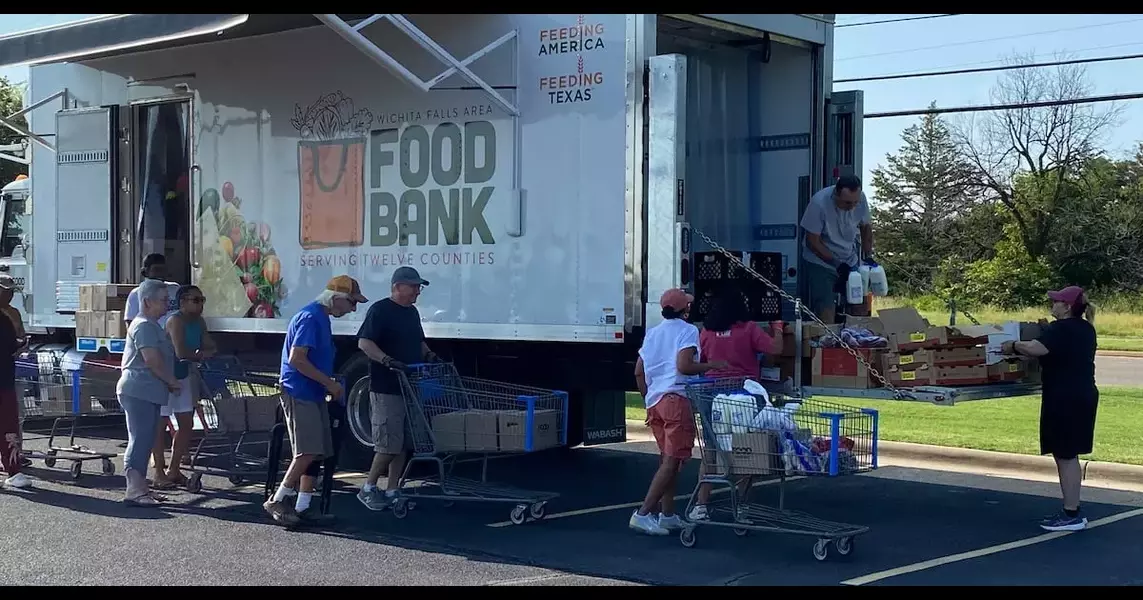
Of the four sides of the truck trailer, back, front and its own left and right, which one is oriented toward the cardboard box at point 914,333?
back

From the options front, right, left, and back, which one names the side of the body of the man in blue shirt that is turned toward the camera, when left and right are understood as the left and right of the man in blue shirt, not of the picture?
right

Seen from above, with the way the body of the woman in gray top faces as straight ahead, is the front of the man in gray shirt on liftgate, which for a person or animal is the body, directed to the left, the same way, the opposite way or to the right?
to the right

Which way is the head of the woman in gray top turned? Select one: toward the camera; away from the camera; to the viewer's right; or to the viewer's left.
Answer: to the viewer's right

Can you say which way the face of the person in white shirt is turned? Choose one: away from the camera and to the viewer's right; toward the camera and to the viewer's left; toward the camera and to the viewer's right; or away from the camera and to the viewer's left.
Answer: away from the camera and to the viewer's right

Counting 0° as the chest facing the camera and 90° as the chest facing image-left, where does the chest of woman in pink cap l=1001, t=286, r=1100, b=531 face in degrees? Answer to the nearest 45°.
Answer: approximately 90°

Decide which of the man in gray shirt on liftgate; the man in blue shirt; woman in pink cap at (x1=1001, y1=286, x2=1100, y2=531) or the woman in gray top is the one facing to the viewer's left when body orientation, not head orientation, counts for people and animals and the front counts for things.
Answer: the woman in pink cap

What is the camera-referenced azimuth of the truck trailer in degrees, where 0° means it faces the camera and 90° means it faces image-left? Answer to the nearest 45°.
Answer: approximately 135°

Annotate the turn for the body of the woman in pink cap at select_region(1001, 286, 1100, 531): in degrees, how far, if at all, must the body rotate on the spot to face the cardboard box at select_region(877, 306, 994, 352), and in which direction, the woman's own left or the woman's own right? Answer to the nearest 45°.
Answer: approximately 45° to the woman's own left

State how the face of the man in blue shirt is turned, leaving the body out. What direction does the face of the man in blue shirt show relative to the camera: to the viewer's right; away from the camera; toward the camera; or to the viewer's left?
to the viewer's right
